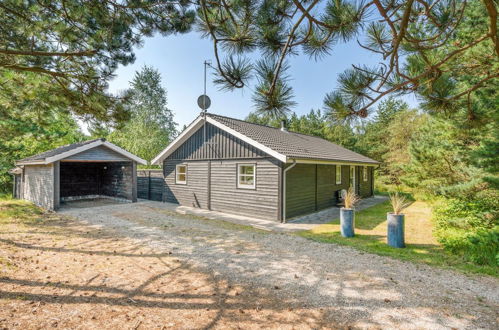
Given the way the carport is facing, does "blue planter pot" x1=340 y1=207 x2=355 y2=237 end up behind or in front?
in front

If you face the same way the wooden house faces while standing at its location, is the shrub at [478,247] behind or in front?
in front

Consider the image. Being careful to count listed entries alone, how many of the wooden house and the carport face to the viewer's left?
0

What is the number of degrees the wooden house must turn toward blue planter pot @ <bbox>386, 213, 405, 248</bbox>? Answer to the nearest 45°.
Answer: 0° — it already faces it

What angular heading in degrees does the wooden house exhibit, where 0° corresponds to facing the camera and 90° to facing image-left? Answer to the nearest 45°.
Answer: approximately 315°

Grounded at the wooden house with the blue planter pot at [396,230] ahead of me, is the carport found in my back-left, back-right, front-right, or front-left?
back-right

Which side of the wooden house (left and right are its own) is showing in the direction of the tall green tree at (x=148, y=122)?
back

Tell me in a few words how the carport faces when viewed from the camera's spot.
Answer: facing the viewer and to the right of the viewer

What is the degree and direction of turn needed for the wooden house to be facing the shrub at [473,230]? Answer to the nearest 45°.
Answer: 0° — it already faces it

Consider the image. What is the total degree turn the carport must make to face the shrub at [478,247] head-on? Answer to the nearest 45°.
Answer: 0° — it already faces it

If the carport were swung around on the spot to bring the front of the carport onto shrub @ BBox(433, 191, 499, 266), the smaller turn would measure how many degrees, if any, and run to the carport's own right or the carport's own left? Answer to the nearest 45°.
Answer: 0° — it already faces it
